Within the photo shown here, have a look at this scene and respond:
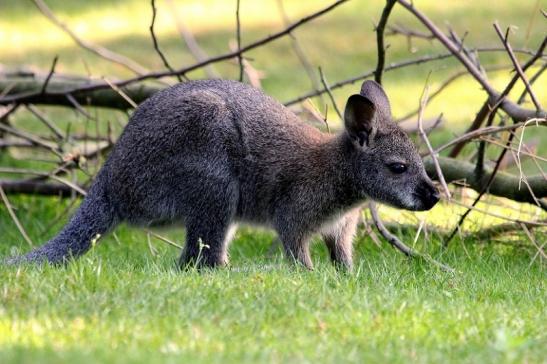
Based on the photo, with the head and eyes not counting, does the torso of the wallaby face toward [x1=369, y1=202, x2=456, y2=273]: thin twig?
yes

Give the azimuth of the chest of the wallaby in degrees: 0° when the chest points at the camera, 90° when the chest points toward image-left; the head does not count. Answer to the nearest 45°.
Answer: approximately 270°

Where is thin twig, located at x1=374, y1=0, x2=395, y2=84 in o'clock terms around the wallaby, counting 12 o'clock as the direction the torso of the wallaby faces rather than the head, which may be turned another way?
The thin twig is roughly at 11 o'clock from the wallaby.

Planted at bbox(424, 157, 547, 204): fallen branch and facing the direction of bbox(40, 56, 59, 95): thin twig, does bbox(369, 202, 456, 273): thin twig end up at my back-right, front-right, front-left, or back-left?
front-left

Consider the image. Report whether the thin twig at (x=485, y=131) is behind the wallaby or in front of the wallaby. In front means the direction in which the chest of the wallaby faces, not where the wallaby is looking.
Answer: in front

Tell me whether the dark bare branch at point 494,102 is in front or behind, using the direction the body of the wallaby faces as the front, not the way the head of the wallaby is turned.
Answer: in front

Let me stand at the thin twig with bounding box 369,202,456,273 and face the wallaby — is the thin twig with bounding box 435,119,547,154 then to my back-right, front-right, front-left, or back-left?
back-right

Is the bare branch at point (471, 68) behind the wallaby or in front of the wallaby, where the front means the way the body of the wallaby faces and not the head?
in front
